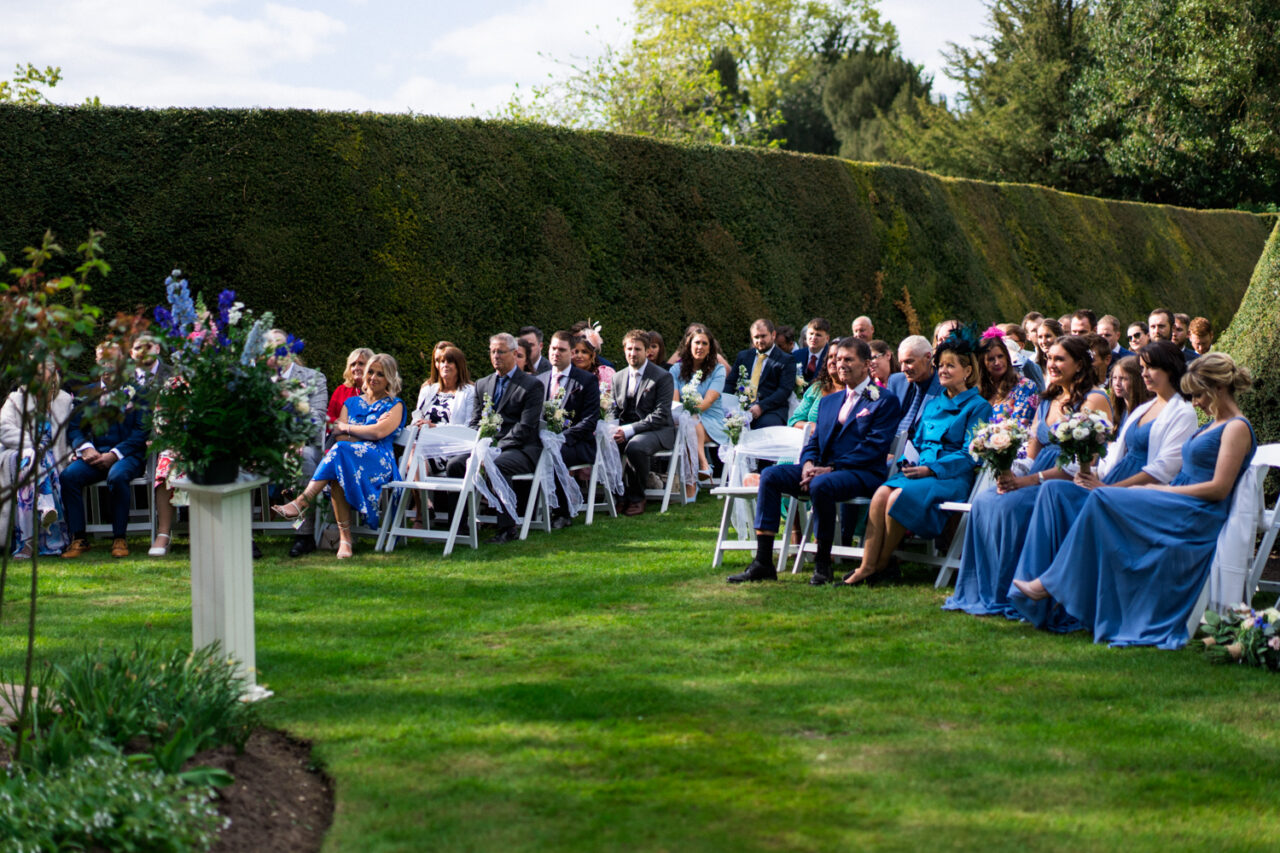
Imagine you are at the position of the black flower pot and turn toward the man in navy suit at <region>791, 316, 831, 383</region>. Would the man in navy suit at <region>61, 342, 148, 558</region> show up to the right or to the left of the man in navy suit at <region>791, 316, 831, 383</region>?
left

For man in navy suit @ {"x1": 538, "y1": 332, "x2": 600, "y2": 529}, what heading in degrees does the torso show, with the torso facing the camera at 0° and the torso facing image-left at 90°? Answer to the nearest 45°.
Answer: approximately 45°

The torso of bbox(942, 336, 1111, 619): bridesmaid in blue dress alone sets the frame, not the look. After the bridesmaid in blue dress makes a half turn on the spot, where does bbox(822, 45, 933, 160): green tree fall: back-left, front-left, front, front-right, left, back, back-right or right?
front-left

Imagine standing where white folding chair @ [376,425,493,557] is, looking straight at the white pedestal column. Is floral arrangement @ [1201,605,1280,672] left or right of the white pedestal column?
left

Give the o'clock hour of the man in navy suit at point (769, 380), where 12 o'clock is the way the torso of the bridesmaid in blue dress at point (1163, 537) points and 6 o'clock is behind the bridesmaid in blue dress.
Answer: The man in navy suit is roughly at 2 o'clock from the bridesmaid in blue dress.

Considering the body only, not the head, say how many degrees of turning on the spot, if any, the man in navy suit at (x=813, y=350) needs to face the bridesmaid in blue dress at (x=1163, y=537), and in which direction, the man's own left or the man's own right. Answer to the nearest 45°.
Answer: approximately 45° to the man's own left

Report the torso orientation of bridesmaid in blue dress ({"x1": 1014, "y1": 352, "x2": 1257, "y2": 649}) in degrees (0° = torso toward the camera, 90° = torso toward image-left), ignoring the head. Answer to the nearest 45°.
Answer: approximately 90°
